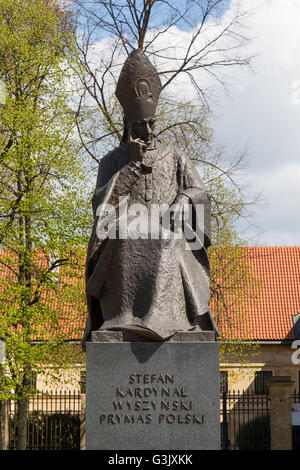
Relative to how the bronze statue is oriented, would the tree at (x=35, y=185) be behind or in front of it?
behind

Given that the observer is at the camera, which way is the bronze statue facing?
facing the viewer

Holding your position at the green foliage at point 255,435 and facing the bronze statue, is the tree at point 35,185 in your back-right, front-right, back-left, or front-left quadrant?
front-right

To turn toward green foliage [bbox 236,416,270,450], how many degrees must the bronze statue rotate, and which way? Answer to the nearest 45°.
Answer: approximately 180°
